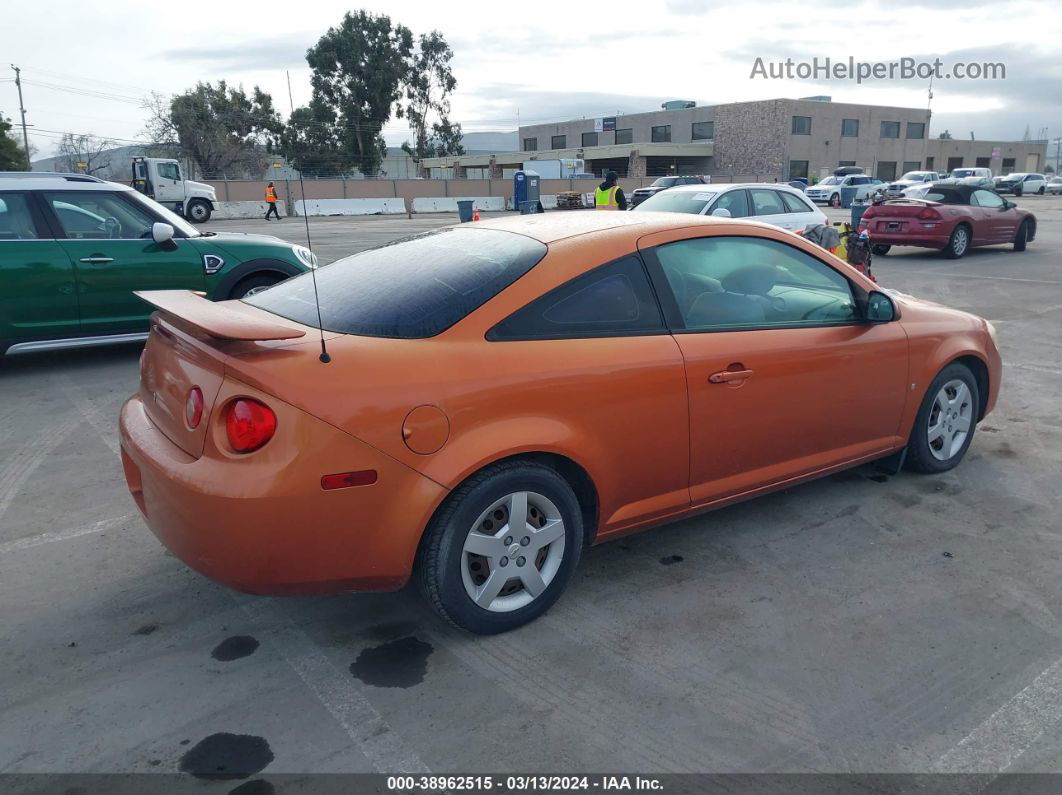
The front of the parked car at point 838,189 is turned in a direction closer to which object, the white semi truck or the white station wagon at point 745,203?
the white semi truck

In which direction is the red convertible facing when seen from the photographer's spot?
facing away from the viewer and to the right of the viewer

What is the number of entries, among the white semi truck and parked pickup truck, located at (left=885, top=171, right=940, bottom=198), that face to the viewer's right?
1

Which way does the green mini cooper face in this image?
to the viewer's right

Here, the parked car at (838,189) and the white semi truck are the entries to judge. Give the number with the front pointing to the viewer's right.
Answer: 1

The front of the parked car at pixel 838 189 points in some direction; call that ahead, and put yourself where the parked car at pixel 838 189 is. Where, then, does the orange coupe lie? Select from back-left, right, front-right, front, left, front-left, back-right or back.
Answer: front-left

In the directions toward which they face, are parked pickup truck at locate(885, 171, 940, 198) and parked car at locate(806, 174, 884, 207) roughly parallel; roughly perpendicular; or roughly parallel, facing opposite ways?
roughly parallel

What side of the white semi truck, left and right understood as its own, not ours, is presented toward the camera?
right

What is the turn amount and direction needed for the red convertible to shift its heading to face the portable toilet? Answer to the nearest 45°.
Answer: approximately 90° to its left

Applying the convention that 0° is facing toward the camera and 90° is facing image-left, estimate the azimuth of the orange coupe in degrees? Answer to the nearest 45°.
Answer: approximately 225°

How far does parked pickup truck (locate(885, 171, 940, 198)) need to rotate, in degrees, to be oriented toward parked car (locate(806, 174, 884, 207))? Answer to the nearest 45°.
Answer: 0° — it already faces it

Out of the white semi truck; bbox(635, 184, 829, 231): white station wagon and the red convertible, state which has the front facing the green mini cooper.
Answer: the white station wagon

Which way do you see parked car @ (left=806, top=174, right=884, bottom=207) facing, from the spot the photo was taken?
facing the viewer and to the left of the viewer

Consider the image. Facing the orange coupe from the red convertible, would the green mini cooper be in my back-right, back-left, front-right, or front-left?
front-right

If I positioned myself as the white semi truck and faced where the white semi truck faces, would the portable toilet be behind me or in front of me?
in front
